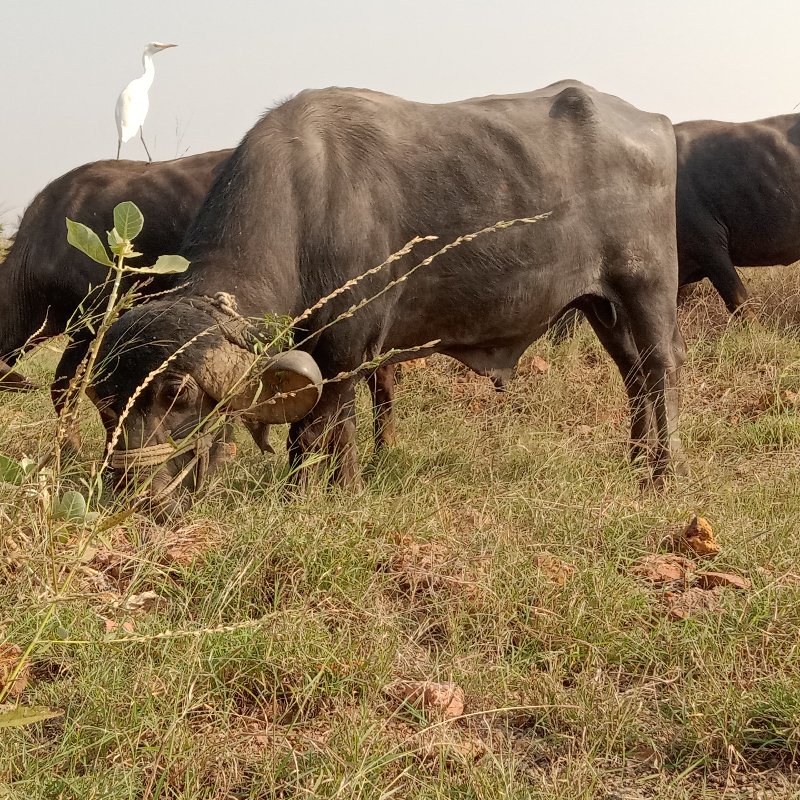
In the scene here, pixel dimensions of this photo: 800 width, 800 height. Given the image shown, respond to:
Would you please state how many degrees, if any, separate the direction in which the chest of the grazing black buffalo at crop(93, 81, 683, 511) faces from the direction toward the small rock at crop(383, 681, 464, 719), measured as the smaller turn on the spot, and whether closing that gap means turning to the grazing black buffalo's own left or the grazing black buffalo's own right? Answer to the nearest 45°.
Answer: approximately 90° to the grazing black buffalo's own left

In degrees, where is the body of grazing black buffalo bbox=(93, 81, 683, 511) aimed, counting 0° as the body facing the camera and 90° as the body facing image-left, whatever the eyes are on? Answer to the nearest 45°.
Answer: approximately 90°

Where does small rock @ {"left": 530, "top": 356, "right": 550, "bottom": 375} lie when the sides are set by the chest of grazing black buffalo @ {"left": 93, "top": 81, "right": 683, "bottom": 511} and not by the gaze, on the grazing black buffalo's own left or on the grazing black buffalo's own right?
on the grazing black buffalo's own right

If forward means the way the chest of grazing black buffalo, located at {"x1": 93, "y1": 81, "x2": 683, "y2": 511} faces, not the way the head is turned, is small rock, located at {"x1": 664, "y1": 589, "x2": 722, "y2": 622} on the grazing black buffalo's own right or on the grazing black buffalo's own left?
on the grazing black buffalo's own left

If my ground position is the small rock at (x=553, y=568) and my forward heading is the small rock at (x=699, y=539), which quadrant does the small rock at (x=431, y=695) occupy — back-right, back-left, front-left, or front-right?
back-right

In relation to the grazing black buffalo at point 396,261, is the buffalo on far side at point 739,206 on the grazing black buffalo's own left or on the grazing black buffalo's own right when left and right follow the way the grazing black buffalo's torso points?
on the grazing black buffalo's own right
